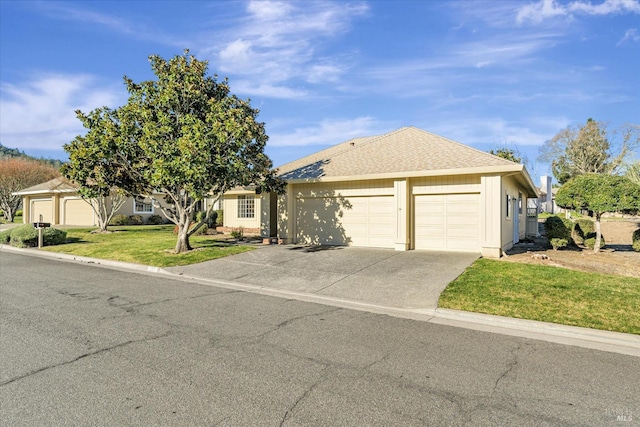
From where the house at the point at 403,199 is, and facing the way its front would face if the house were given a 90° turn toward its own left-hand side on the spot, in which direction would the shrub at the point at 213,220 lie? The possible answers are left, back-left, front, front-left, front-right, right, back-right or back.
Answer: back

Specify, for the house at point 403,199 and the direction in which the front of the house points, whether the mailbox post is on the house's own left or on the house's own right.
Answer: on the house's own right

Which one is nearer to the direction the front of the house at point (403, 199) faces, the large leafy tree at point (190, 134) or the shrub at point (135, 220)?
the large leafy tree

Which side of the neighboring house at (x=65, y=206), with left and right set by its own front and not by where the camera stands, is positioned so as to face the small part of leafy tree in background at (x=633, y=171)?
left

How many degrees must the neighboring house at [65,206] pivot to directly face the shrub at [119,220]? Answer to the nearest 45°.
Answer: approximately 90° to its left

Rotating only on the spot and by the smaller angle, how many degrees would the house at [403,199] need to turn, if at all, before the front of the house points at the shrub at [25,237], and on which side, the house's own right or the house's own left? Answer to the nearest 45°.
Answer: approximately 45° to the house's own right

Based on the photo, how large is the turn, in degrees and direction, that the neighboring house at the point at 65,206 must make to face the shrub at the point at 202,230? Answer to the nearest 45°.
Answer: approximately 90° to its left

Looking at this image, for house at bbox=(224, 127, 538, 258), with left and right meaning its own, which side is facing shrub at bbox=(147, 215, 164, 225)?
right

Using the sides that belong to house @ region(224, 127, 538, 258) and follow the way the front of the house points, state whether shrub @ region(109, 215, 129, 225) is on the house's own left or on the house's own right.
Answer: on the house's own right

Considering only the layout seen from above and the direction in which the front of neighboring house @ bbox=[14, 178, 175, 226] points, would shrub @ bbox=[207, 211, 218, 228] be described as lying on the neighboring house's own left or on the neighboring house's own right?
on the neighboring house's own left

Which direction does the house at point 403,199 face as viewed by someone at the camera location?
facing the viewer and to the left of the viewer

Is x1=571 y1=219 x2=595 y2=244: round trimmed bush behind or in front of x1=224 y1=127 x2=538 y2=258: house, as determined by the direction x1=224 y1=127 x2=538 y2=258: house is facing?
behind

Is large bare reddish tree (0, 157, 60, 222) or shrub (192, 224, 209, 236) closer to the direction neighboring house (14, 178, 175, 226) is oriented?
the shrub
